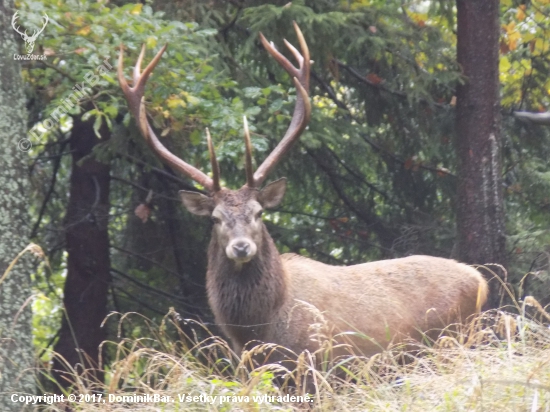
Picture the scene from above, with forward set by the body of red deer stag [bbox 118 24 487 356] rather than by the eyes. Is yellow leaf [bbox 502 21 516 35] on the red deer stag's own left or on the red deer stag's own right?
on the red deer stag's own right

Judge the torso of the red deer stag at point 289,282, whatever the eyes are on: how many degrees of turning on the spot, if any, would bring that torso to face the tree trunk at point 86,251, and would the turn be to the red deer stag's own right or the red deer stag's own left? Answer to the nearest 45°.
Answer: approximately 45° to the red deer stag's own right

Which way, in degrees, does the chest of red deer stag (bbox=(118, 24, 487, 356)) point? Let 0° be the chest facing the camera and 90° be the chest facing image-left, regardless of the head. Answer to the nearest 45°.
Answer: approximately 90°

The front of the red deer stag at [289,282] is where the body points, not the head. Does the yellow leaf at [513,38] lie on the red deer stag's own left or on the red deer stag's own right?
on the red deer stag's own right

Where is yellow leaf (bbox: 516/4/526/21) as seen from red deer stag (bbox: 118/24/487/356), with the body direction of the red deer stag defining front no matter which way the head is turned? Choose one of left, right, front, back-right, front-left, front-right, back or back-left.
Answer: back-right

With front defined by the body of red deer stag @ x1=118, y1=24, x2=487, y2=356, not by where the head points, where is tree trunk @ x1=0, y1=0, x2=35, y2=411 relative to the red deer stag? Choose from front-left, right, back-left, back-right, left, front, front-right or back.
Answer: front-left
